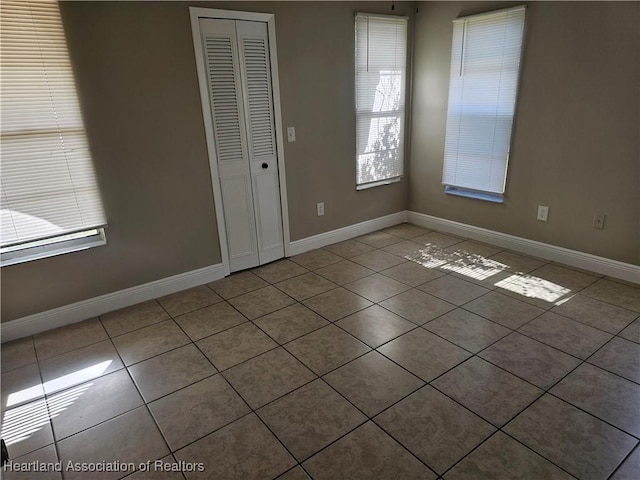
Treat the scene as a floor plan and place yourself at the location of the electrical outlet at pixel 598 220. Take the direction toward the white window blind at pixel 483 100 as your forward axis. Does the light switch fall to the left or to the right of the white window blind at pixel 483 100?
left

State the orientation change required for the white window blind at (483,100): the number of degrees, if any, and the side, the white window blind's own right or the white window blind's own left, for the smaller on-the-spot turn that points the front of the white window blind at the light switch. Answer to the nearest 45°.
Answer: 0° — it already faces it

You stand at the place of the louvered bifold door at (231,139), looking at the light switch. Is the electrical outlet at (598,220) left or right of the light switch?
right

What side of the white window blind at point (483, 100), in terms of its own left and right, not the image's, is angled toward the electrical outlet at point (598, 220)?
left

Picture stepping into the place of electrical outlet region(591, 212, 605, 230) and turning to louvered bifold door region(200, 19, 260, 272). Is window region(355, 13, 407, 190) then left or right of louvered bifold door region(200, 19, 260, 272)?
right

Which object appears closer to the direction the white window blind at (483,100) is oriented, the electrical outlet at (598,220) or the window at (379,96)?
the window

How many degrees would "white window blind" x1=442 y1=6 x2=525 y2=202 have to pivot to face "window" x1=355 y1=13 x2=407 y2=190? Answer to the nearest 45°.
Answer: approximately 45° to its right

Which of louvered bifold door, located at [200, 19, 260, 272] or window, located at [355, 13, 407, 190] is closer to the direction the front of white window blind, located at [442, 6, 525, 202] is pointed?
the louvered bifold door

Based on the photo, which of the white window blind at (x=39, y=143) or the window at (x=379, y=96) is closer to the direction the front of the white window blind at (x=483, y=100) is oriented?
the white window blind

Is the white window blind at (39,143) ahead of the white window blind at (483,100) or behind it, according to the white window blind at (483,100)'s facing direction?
ahead

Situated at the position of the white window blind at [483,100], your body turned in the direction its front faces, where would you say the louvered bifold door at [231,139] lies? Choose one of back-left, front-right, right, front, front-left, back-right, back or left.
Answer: front

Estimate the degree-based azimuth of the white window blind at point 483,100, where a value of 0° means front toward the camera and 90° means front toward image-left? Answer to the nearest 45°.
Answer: approximately 45°
